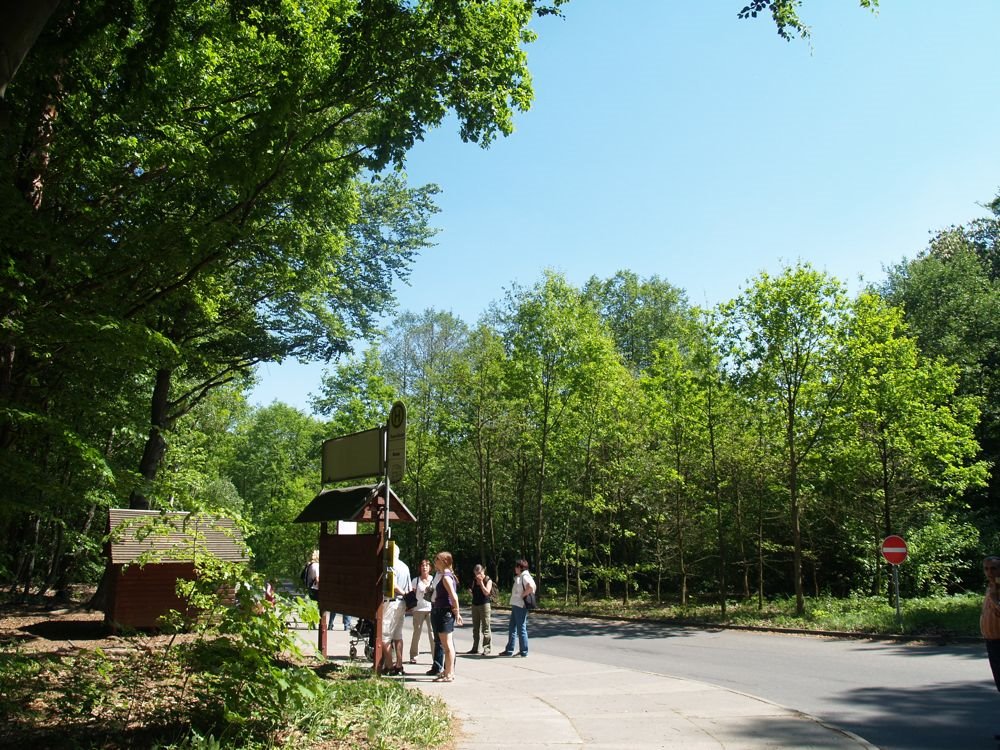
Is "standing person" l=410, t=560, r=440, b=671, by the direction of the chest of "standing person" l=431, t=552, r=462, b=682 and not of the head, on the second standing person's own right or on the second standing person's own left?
on the second standing person's own right

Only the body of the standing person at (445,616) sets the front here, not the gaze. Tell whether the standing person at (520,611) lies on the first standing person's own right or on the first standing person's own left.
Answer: on the first standing person's own right

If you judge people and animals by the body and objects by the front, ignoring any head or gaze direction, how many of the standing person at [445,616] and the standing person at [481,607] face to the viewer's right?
0

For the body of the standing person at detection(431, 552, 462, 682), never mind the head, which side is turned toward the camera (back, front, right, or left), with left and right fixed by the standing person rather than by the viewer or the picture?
left

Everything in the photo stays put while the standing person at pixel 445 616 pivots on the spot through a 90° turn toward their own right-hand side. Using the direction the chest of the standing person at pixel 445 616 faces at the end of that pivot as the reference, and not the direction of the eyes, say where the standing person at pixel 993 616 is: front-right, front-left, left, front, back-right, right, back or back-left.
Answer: back-right

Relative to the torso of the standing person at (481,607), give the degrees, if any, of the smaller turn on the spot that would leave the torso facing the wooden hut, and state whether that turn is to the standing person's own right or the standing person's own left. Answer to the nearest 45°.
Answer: approximately 45° to the standing person's own right
